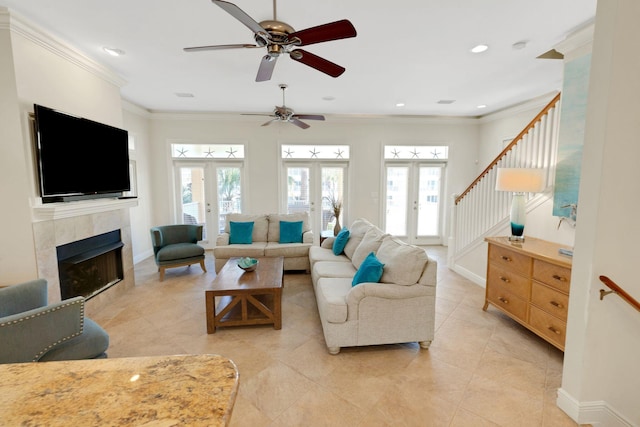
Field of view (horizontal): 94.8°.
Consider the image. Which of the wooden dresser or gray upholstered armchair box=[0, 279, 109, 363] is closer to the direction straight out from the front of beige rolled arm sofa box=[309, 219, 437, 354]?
the gray upholstered armchair

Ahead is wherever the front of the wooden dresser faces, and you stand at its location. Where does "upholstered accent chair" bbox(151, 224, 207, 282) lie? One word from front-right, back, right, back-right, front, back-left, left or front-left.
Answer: front-right

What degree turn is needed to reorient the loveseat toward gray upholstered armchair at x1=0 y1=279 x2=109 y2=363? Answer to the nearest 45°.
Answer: approximately 45° to its right

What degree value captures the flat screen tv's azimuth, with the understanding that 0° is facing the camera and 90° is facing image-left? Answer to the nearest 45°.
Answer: approximately 315°

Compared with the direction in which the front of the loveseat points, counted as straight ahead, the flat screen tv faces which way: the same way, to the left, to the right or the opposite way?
to the left

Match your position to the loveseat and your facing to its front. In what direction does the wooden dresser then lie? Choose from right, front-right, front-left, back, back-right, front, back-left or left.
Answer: front-left

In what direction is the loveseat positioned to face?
toward the camera

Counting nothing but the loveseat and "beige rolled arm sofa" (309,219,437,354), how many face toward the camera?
1

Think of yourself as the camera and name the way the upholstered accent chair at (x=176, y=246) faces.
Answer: facing the viewer and to the right of the viewer

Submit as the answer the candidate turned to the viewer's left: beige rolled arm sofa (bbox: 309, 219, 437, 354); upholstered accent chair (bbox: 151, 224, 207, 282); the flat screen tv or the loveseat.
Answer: the beige rolled arm sofa

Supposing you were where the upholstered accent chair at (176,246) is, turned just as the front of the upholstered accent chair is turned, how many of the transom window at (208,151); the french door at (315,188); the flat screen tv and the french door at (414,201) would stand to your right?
1

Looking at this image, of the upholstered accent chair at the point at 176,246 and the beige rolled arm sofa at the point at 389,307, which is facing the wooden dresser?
the upholstered accent chair

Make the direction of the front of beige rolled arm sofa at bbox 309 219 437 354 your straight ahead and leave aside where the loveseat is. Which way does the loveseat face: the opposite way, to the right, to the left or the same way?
to the left

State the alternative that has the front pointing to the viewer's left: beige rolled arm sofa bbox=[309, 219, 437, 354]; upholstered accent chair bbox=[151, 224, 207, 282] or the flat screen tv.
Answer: the beige rolled arm sofa

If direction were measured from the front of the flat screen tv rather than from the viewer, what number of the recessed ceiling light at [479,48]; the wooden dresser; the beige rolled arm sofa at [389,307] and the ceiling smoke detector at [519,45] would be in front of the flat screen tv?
4

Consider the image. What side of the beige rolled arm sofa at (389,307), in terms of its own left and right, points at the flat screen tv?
front

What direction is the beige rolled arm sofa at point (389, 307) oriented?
to the viewer's left

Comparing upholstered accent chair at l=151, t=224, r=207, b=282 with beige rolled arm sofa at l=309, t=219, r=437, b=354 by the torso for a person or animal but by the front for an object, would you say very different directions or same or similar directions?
very different directions

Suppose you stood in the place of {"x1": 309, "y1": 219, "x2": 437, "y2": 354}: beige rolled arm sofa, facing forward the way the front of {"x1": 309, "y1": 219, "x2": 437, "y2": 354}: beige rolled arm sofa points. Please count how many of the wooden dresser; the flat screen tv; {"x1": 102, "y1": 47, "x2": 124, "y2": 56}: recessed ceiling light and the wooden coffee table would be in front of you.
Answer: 3
